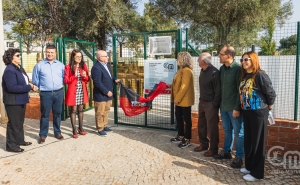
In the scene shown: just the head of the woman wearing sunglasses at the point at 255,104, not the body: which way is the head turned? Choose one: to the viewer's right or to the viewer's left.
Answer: to the viewer's left

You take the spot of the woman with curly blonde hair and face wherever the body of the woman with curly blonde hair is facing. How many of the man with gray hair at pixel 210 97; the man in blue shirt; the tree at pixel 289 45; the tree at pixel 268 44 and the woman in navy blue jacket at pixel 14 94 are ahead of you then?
2

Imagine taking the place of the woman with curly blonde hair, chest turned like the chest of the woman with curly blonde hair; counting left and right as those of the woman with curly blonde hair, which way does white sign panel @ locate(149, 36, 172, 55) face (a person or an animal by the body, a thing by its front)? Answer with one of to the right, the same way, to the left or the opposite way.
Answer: to the left

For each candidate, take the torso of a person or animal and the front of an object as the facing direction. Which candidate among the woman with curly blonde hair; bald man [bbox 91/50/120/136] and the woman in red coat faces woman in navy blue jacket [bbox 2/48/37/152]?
the woman with curly blonde hair

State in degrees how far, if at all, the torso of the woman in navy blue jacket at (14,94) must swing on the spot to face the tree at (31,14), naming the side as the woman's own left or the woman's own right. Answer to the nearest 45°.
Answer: approximately 90° to the woman's own left

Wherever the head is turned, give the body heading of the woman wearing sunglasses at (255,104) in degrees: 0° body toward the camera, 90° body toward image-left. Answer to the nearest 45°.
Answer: approximately 45°

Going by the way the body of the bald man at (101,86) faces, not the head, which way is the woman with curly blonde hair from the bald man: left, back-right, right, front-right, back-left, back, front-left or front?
front-right

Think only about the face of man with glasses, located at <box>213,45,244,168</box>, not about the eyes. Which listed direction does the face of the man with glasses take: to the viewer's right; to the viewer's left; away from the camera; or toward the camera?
to the viewer's left

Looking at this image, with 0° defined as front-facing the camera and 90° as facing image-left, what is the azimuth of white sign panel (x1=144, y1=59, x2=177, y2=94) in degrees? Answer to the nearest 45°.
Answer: approximately 0°

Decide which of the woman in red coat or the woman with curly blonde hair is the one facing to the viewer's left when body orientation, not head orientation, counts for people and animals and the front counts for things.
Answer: the woman with curly blonde hair

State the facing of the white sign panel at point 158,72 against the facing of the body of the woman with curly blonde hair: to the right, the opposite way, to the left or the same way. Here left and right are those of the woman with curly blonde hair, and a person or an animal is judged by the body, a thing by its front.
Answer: to the left

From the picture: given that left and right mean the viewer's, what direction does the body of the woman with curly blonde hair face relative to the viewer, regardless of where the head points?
facing to the left of the viewer
